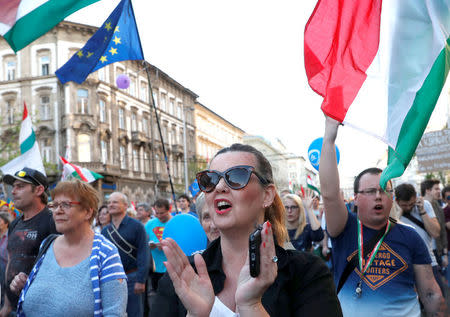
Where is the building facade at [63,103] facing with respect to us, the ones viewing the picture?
facing the viewer and to the right of the viewer

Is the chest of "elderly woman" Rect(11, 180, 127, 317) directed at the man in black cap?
no

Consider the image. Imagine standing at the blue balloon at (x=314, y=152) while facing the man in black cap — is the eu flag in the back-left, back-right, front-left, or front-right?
front-right

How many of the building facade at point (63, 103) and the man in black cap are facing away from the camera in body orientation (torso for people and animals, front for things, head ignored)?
0

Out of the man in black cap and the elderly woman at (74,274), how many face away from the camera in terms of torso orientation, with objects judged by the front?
0

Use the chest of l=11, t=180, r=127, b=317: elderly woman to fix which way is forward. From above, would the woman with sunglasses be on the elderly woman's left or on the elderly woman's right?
on the elderly woman's left

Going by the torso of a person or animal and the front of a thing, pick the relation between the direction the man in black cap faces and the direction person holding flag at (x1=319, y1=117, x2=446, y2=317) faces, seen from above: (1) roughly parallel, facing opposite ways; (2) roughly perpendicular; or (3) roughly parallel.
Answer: roughly parallel

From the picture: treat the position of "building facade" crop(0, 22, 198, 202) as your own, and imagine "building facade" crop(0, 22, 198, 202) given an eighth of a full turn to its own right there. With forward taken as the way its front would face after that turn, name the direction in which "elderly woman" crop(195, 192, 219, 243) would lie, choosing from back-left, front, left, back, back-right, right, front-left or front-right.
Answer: front

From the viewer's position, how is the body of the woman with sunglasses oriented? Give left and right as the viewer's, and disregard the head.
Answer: facing the viewer and to the left of the viewer

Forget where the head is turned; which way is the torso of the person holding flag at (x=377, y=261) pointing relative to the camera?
toward the camera

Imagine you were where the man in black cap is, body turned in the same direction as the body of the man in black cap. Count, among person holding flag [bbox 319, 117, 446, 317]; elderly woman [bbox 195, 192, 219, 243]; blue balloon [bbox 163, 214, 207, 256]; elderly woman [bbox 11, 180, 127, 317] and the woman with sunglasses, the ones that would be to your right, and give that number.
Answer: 0

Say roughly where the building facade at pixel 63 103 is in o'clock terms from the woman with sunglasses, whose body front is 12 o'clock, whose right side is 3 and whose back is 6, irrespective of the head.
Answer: The building facade is roughly at 4 o'clock from the woman with sunglasses.

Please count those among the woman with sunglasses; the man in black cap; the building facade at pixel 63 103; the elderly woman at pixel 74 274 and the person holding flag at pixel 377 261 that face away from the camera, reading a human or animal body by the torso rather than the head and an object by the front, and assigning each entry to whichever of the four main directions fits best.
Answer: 0

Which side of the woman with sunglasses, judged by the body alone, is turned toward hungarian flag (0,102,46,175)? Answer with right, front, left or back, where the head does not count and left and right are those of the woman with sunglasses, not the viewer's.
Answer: right

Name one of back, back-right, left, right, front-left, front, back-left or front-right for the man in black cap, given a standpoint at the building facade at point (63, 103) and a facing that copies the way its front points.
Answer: front-right

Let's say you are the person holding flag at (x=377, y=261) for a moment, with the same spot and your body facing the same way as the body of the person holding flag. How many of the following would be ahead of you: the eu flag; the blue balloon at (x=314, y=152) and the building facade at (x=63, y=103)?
0

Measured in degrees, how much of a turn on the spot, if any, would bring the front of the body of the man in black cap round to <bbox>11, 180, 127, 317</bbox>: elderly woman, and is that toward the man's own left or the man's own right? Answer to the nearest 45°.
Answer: approximately 45° to the man's own left

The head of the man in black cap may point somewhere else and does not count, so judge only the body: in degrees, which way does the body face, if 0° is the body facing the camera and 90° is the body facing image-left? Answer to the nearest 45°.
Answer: approximately 45°

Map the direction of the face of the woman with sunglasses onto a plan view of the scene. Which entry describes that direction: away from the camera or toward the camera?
toward the camera

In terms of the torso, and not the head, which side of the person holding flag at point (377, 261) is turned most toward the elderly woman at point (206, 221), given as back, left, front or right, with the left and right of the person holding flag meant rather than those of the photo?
right

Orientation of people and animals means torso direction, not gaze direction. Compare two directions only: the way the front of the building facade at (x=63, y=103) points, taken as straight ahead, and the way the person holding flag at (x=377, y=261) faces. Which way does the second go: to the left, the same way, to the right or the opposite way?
to the right
